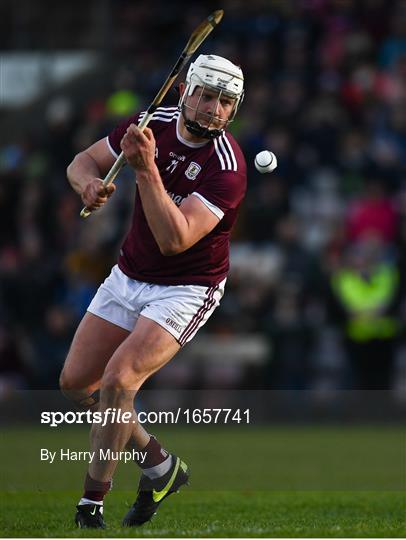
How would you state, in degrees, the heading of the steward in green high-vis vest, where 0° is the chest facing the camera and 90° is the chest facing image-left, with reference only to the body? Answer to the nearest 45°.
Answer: approximately 0°
